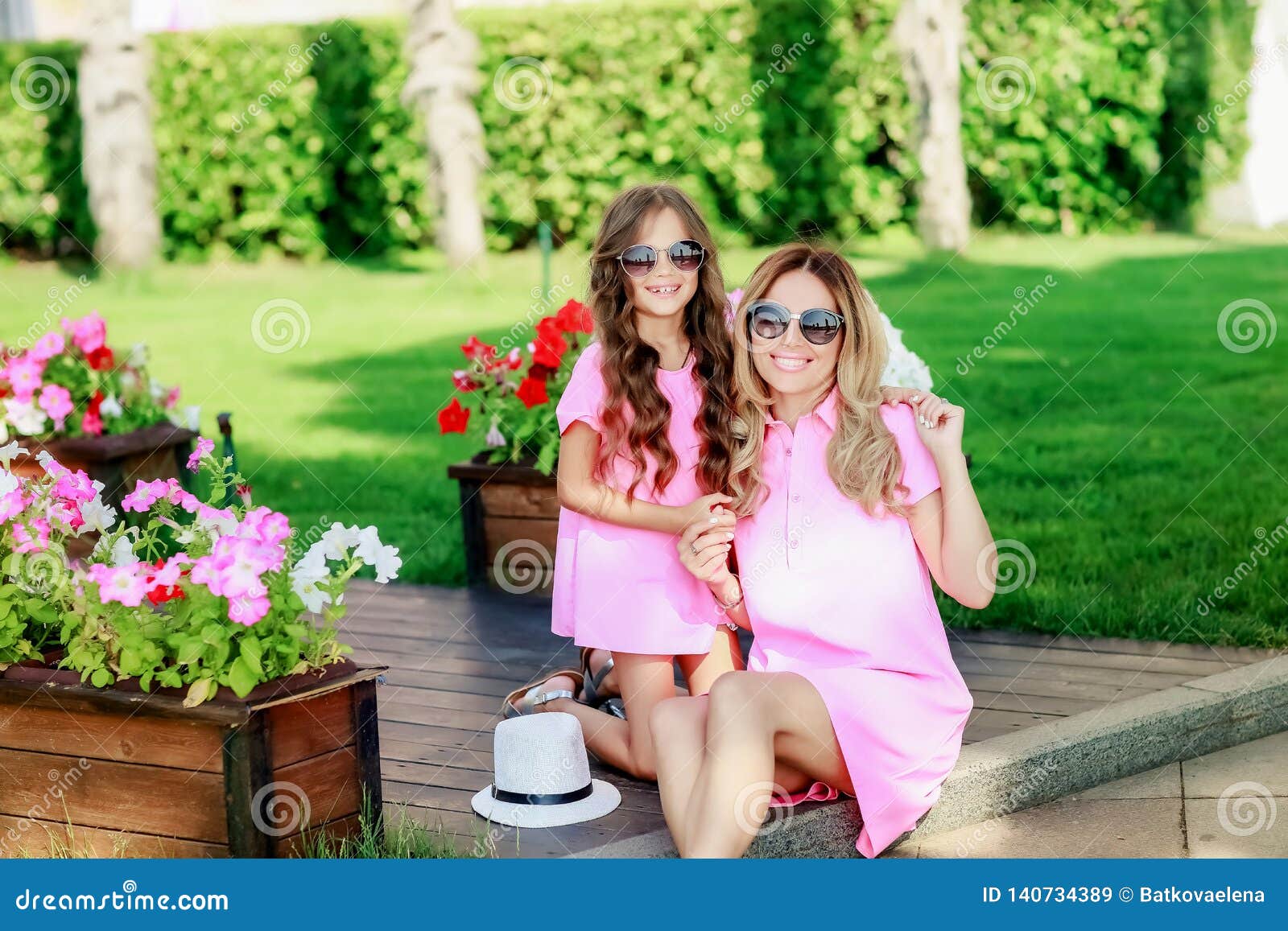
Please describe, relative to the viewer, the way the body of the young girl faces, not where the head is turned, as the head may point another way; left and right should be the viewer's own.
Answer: facing the viewer and to the right of the viewer

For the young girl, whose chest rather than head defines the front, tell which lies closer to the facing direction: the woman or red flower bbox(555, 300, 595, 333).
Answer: the woman

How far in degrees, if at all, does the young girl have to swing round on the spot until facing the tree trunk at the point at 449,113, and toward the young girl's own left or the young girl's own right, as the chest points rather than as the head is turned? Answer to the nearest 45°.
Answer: approximately 135° to the young girl's own left
